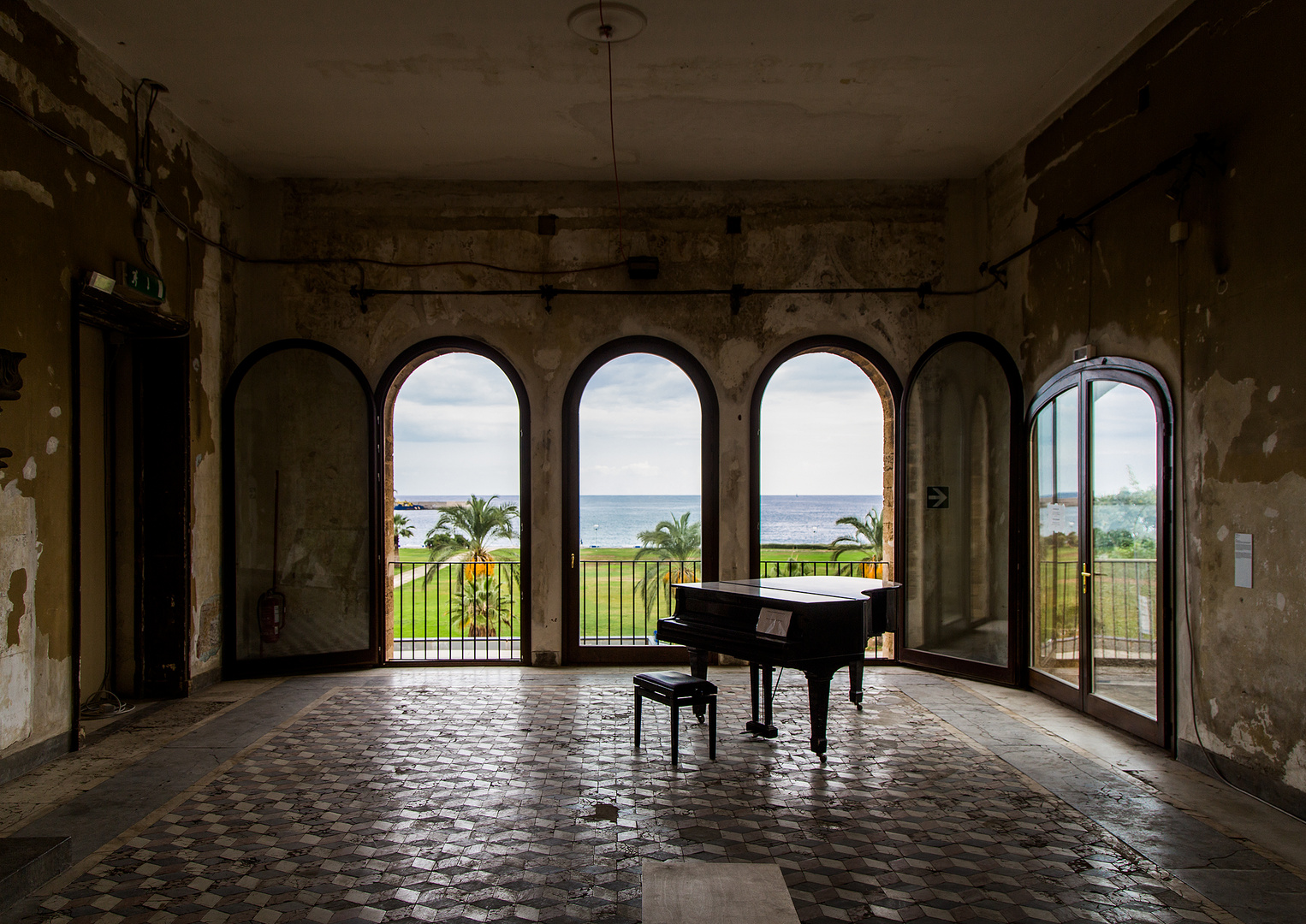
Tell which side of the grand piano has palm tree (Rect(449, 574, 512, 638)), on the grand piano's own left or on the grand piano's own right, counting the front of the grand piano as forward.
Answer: on the grand piano's own right

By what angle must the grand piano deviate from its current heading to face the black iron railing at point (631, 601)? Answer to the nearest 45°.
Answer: approximately 135° to its right

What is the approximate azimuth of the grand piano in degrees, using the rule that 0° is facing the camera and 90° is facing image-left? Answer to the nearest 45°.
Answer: approximately 45°

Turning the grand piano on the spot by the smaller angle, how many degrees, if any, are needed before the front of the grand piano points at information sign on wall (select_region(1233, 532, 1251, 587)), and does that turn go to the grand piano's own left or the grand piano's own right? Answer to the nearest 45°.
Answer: approximately 135° to the grand piano's own left
